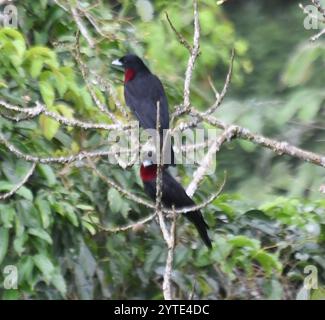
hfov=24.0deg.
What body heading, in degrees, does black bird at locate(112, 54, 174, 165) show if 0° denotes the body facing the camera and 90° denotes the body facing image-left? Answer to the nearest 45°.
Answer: approximately 90°
